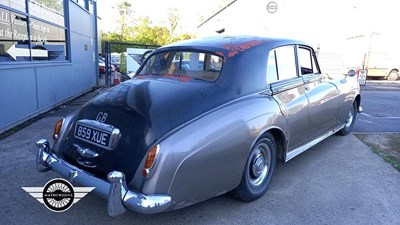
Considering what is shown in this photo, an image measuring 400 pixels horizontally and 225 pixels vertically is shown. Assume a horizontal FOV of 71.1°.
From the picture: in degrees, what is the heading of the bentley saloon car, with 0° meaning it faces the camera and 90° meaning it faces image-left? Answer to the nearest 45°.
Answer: approximately 225°
